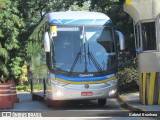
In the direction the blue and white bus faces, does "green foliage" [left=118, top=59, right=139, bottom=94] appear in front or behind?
behind

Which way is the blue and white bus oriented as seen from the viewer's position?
toward the camera

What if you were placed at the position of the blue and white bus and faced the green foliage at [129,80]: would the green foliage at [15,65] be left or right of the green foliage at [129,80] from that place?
left
